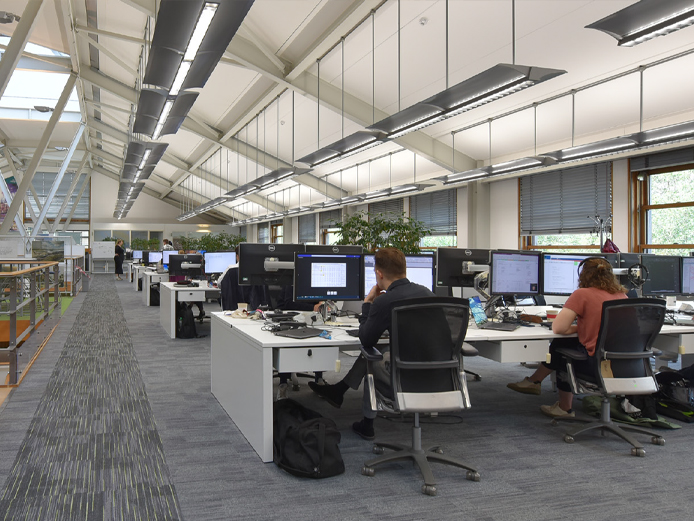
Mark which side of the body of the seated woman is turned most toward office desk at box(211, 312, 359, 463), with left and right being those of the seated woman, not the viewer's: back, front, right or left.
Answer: left

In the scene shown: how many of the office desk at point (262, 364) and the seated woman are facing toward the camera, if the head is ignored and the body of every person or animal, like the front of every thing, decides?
1

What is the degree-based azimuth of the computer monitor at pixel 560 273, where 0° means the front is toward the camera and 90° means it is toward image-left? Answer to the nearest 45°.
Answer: approximately 0°

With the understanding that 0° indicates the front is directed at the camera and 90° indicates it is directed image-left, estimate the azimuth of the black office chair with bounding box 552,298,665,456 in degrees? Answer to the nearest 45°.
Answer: approximately 135°

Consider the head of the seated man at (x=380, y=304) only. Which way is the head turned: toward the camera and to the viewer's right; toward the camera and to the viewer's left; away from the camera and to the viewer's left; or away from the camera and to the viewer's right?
away from the camera and to the viewer's left

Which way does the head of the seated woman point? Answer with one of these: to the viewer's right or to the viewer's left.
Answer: to the viewer's left

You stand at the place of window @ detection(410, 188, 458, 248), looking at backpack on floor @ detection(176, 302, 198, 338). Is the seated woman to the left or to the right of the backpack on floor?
left

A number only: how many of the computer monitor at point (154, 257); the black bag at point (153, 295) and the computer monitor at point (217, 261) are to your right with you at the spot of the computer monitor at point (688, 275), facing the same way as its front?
3

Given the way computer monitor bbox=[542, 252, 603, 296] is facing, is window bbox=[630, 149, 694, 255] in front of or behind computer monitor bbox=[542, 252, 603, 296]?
behind

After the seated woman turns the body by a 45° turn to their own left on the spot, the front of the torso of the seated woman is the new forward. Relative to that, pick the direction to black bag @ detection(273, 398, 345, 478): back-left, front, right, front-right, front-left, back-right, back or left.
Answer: front-left
